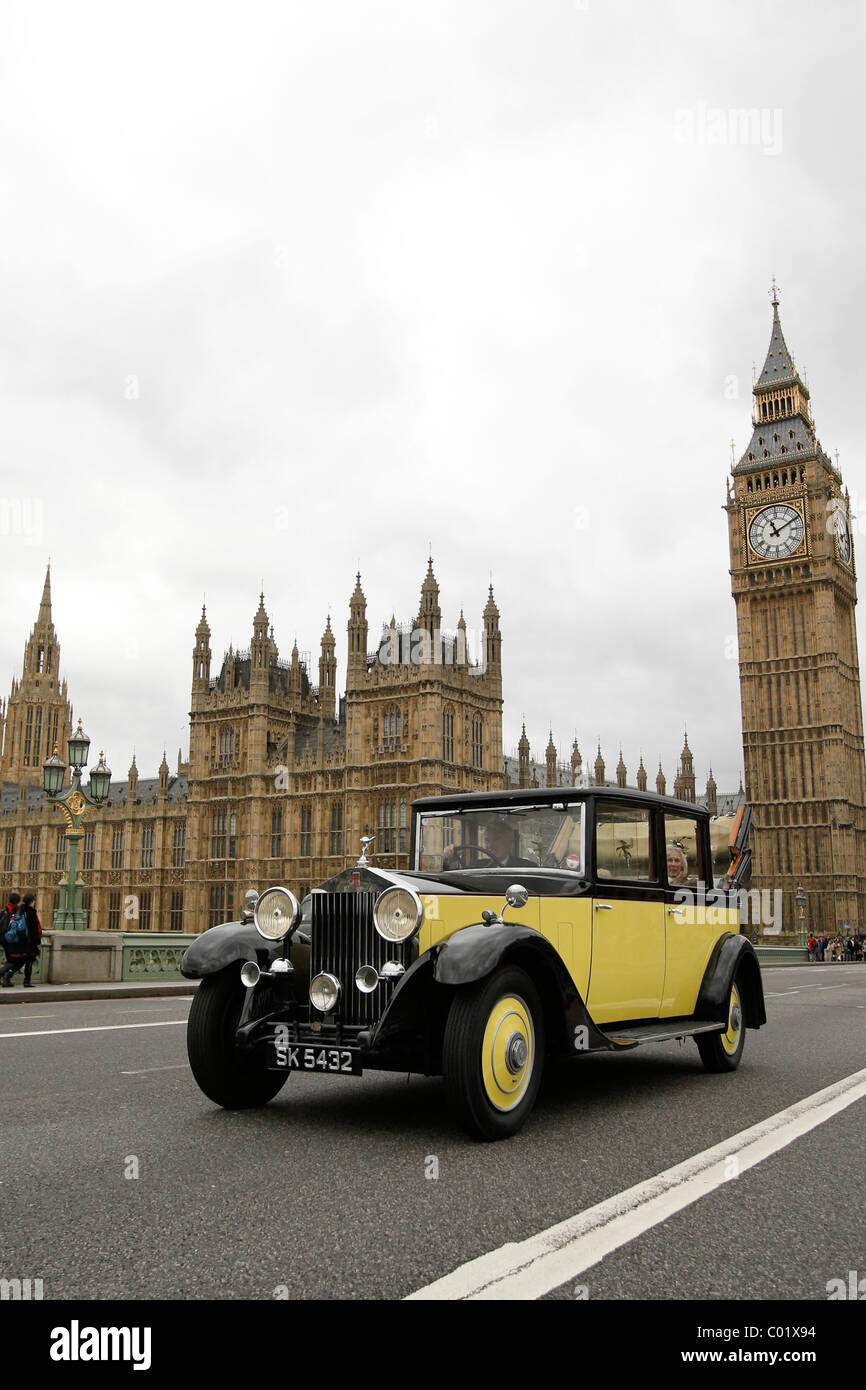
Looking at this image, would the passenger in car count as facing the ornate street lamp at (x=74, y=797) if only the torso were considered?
no

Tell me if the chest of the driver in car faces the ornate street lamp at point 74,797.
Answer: no

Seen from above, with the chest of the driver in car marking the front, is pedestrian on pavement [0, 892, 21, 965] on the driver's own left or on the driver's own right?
on the driver's own right

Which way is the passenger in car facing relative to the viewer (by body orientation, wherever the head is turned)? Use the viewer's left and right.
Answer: facing the viewer and to the left of the viewer

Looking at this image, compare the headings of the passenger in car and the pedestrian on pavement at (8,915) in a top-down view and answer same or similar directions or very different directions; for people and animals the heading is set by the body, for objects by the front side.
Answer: very different directions

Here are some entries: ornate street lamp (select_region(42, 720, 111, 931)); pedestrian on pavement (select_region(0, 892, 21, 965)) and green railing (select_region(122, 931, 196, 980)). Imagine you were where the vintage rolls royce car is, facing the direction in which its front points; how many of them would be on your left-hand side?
0

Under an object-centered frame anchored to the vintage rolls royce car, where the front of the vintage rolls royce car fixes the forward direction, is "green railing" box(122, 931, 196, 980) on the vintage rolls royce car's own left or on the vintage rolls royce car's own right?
on the vintage rolls royce car's own right

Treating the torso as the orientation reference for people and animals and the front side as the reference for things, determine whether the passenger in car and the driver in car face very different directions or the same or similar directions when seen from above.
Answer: same or similar directions

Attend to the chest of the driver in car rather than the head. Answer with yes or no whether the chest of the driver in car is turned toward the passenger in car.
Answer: no
